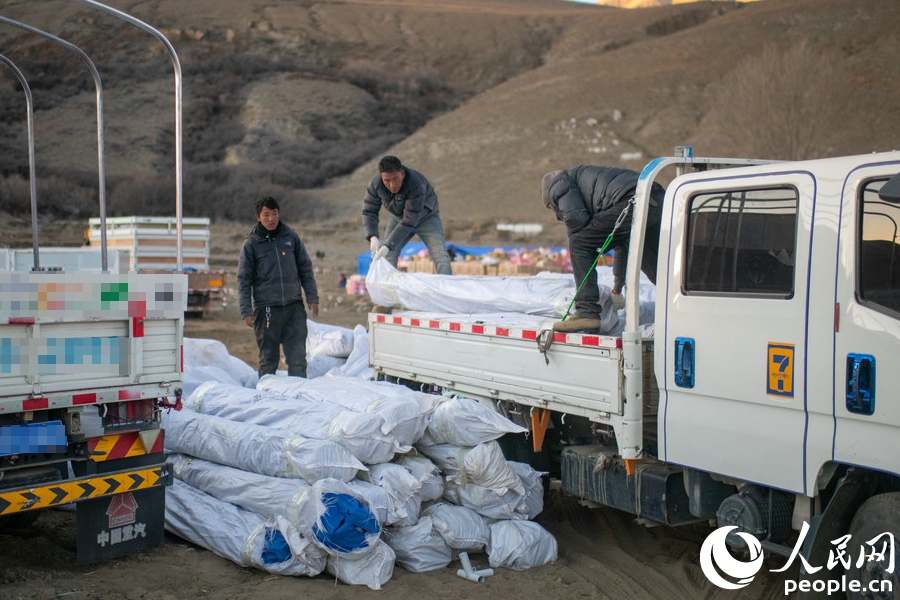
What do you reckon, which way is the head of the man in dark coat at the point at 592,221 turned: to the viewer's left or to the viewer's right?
to the viewer's left

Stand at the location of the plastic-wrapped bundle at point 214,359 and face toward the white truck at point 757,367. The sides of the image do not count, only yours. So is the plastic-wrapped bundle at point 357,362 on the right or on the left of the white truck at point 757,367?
left

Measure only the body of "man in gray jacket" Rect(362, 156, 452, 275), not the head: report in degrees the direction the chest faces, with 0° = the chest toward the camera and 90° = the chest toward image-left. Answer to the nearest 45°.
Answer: approximately 45°

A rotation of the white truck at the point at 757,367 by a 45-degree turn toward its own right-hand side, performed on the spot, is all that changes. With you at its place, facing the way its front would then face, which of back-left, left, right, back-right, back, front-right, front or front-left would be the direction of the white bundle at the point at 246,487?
right

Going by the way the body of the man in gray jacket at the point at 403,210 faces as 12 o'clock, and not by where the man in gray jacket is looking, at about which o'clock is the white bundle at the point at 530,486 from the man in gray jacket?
The white bundle is roughly at 10 o'clock from the man in gray jacket.

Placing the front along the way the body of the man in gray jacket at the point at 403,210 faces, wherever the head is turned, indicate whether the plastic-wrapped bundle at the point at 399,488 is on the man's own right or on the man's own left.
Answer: on the man's own left
